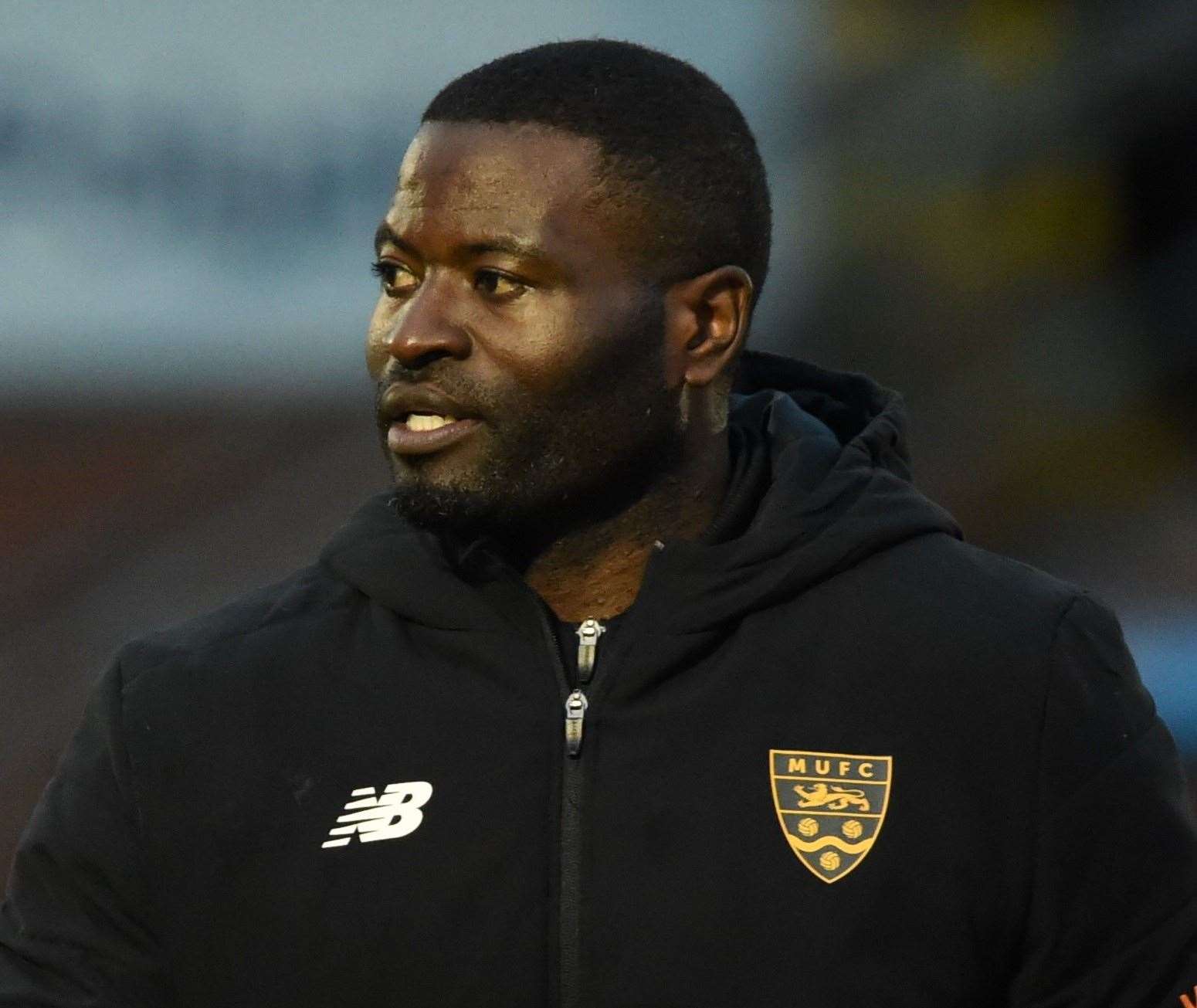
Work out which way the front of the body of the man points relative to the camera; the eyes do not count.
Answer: toward the camera

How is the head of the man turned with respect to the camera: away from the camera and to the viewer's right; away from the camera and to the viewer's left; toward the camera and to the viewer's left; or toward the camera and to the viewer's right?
toward the camera and to the viewer's left
